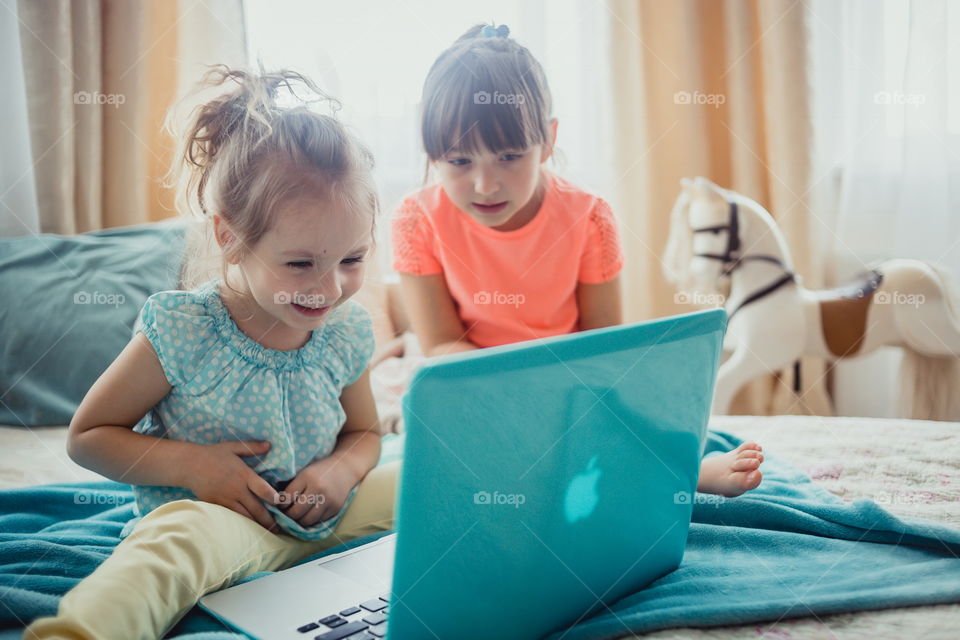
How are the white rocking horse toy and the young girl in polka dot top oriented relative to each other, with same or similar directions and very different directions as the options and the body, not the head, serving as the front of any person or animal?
very different directions

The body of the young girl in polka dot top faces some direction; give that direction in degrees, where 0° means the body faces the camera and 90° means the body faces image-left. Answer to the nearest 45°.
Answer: approximately 315°

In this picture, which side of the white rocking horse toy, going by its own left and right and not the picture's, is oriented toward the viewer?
left

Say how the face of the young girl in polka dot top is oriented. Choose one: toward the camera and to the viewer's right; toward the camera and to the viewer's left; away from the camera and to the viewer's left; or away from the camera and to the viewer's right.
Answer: toward the camera and to the viewer's right

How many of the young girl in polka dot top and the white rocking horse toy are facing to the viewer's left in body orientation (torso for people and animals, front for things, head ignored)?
1

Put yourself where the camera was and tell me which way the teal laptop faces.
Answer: facing away from the viewer and to the left of the viewer

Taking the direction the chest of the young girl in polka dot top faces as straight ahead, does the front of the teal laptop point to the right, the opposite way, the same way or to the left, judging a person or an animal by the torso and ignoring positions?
the opposite way

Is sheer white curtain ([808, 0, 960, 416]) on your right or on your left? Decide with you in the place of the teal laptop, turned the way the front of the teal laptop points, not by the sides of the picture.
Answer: on your right

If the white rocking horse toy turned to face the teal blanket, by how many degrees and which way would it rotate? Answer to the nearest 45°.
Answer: approximately 90° to its left

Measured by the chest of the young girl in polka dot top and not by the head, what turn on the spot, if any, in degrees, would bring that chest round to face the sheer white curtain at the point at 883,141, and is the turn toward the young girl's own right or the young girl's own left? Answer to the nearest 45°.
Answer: approximately 90° to the young girl's own left
